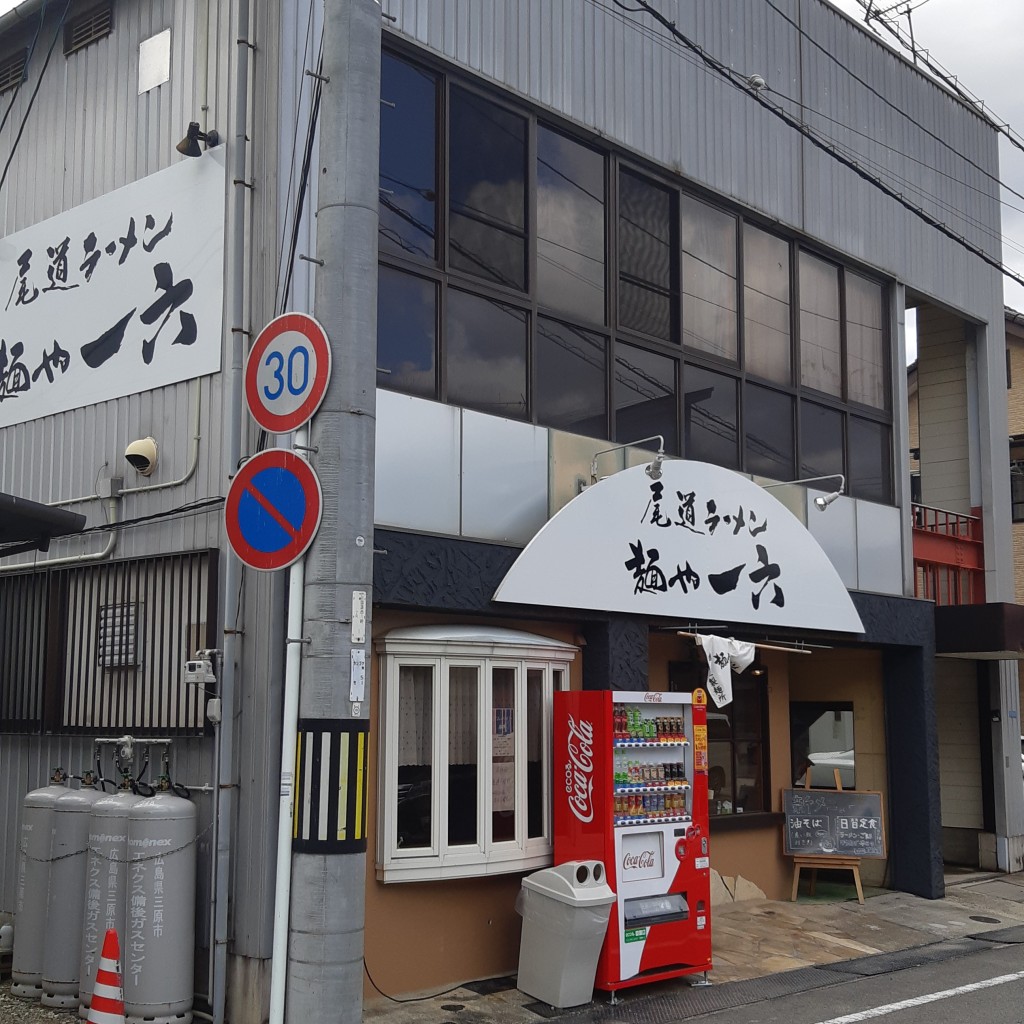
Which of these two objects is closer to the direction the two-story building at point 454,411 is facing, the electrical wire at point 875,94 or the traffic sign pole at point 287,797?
the traffic sign pole

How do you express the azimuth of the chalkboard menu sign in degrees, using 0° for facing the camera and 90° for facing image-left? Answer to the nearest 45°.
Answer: approximately 0°

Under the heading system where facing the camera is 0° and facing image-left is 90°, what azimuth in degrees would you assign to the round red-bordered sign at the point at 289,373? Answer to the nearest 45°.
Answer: approximately 45°

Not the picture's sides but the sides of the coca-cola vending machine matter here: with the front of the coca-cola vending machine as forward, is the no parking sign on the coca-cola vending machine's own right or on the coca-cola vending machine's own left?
on the coca-cola vending machine's own right

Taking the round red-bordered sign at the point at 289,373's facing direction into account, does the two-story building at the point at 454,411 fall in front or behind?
behind
